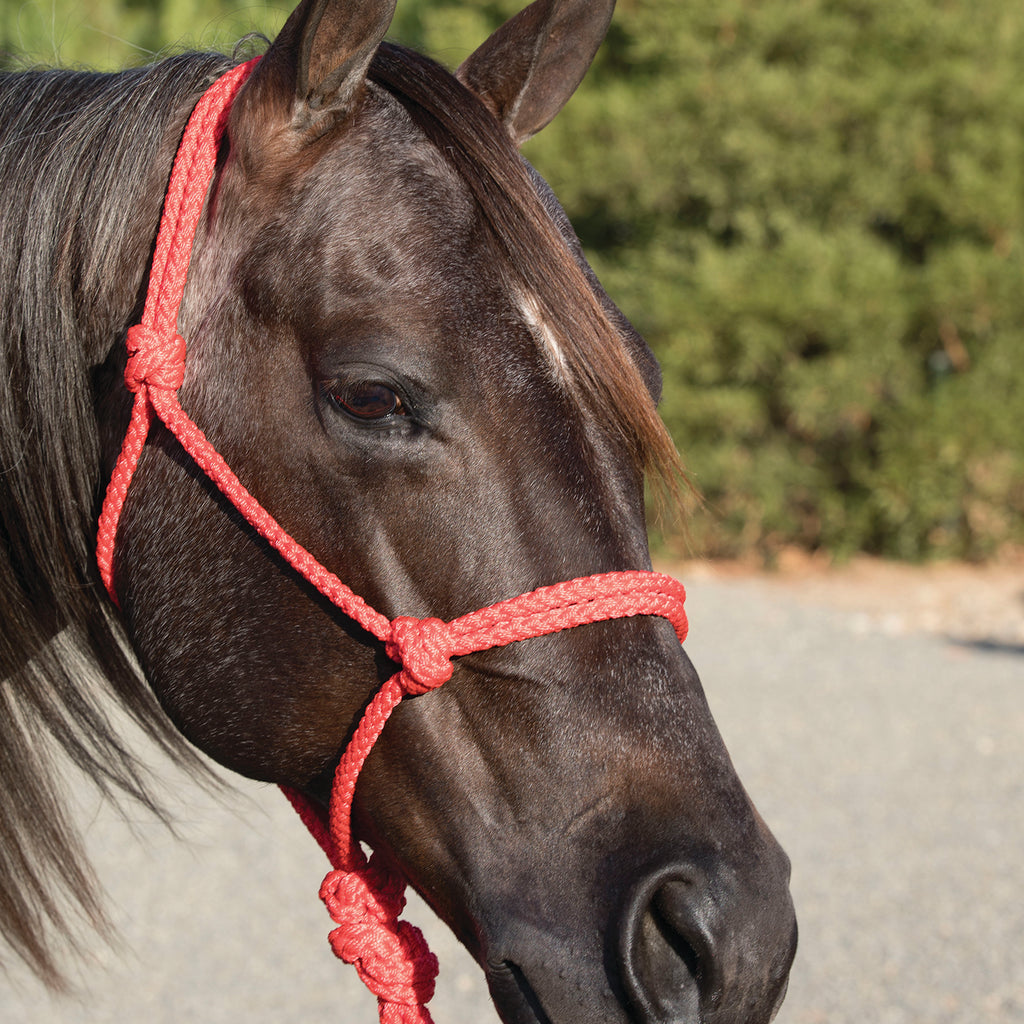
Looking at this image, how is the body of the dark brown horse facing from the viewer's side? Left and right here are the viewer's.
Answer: facing the viewer and to the right of the viewer
